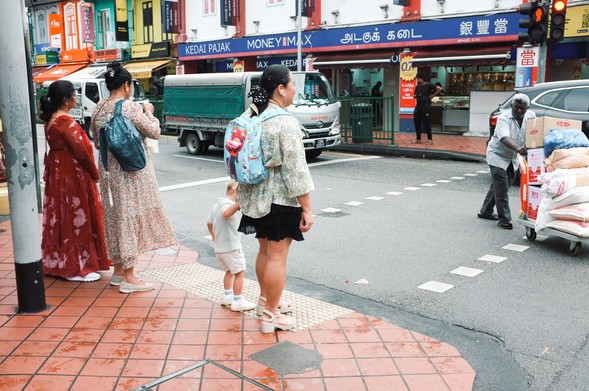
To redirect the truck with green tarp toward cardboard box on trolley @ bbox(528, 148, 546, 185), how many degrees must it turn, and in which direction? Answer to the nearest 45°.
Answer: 0° — it already faces it

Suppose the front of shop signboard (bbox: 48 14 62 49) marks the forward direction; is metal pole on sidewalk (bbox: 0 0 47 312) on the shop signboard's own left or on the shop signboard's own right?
on the shop signboard's own right

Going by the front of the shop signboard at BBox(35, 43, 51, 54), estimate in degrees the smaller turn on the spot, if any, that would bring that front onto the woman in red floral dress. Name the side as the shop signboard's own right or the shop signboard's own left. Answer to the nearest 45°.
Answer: approximately 45° to the shop signboard's own right
